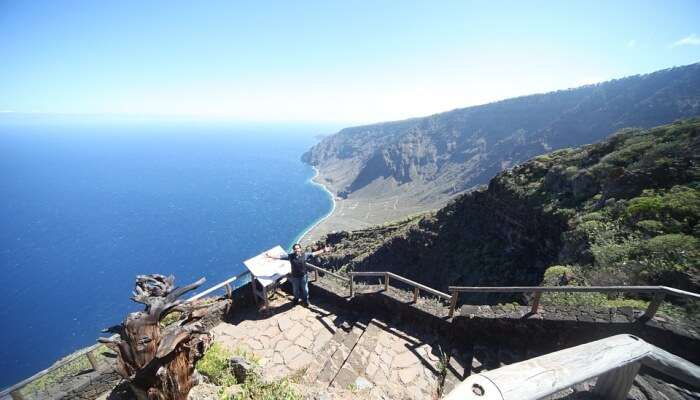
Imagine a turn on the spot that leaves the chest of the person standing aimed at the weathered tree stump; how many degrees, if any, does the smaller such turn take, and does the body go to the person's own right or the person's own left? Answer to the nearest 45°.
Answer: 0° — they already face it

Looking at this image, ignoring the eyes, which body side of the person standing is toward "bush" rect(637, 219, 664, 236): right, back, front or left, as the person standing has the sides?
left

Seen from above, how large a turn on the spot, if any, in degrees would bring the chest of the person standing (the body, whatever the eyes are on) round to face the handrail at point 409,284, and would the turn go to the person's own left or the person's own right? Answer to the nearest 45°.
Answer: approximately 45° to the person's own left

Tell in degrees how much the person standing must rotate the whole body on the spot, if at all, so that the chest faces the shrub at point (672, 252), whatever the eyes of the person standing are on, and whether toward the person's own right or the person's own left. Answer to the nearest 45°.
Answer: approximately 90° to the person's own left

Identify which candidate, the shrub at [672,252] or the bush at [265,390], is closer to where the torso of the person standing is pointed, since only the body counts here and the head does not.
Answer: the bush

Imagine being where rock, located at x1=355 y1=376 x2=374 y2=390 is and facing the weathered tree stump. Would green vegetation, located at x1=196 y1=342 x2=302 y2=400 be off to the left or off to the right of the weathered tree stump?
right

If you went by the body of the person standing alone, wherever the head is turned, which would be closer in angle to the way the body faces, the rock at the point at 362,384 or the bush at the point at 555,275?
the rock

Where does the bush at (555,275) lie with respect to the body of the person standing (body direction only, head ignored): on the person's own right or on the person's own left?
on the person's own left

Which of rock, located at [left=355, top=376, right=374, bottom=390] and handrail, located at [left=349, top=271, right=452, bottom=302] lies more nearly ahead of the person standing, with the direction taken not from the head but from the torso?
the rock

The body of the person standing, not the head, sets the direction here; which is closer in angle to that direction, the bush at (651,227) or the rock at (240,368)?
the rock

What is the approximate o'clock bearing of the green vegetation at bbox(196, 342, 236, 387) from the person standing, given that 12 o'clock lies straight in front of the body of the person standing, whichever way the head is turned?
The green vegetation is roughly at 1 o'clock from the person standing.
